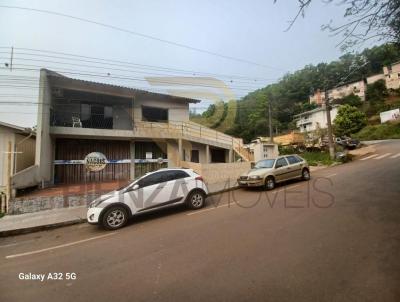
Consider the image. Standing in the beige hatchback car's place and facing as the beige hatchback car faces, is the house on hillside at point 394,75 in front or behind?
behind

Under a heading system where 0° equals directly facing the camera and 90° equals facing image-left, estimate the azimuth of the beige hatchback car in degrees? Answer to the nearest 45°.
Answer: approximately 45°

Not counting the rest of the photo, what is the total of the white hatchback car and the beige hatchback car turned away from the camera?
0

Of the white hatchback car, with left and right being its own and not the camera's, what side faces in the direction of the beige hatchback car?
back

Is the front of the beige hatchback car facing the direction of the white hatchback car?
yes

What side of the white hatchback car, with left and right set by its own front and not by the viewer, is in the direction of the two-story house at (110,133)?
right

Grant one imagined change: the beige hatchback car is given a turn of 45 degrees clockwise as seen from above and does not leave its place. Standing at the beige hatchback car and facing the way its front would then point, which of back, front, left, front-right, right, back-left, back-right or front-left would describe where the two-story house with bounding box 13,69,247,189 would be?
front

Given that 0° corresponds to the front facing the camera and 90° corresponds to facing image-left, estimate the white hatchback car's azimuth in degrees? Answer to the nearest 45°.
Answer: approximately 90°

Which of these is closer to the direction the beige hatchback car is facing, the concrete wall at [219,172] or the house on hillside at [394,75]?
the concrete wall
